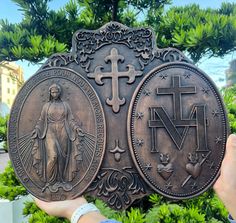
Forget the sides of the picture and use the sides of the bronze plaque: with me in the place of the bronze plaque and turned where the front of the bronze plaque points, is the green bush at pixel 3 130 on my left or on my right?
on my right

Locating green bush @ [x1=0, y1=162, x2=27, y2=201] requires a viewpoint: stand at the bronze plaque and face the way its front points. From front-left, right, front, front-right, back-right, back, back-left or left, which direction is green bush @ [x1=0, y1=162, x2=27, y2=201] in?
back-right

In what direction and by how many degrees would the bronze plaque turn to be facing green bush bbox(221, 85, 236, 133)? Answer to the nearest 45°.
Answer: approximately 135° to its left

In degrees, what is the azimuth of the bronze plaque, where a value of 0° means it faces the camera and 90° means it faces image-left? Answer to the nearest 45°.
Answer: approximately 0°
